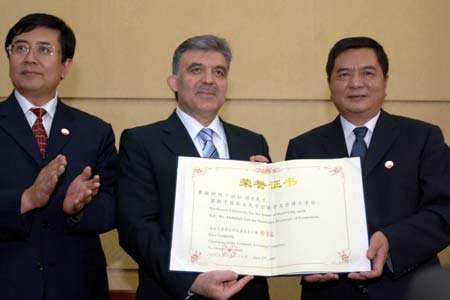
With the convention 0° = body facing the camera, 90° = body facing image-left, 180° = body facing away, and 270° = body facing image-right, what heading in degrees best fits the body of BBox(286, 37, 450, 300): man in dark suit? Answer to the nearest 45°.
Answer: approximately 0°

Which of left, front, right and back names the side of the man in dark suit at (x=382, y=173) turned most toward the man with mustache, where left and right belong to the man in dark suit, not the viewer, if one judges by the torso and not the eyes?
right
